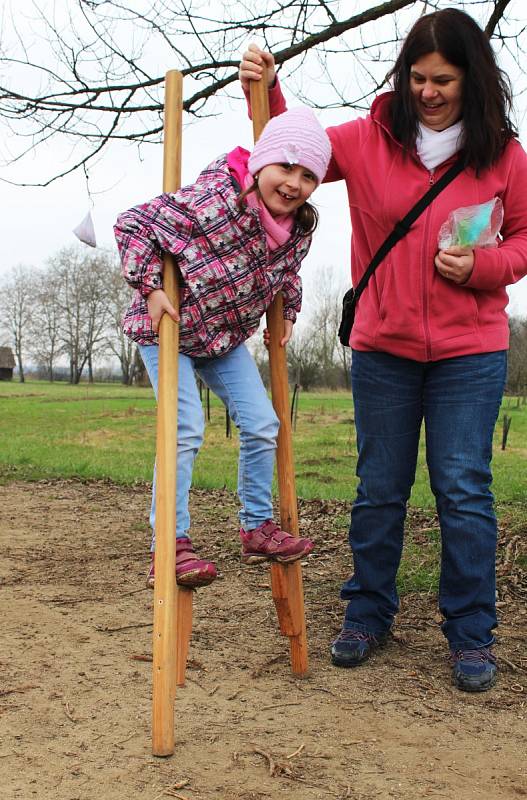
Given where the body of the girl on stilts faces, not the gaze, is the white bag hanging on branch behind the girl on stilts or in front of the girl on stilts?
behind

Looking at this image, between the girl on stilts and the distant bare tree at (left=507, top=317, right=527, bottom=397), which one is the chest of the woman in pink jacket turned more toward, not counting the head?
the girl on stilts

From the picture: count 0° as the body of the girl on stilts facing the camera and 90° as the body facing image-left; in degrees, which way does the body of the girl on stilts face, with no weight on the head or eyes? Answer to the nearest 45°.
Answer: approximately 315°

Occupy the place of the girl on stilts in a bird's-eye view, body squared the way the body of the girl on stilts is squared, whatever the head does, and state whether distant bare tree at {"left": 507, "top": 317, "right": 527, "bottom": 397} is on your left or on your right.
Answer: on your left

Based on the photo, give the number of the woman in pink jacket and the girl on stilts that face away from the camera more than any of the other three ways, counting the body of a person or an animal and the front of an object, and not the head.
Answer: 0

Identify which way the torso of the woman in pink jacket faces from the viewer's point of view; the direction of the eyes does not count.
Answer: toward the camera

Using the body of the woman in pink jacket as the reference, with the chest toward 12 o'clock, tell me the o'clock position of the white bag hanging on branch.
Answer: The white bag hanging on branch is roughly at 3 o'clock from the woman in pink jacket.
